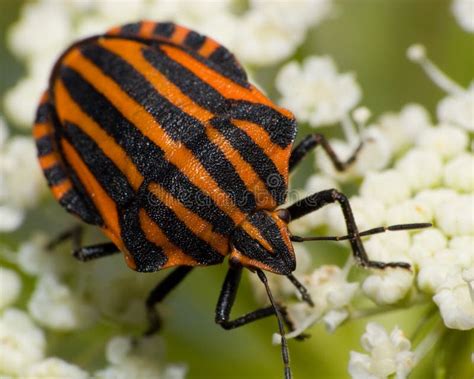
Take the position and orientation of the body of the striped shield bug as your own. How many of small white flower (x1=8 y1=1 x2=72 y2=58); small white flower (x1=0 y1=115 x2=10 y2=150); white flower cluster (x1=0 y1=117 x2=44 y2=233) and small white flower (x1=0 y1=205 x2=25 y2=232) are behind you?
4

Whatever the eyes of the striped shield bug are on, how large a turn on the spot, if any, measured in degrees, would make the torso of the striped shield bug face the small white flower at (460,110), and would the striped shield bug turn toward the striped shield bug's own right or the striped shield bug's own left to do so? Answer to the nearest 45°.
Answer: approximately 45° to the striped shield bug's own left

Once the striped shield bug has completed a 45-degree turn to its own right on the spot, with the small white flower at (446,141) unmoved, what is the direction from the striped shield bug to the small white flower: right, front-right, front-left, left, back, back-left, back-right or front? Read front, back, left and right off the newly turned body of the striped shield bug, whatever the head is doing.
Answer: left

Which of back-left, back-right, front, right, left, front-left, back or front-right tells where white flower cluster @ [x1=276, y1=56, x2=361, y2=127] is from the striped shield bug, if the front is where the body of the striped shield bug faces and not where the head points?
left

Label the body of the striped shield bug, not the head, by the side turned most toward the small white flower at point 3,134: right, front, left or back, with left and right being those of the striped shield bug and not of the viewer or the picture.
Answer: back

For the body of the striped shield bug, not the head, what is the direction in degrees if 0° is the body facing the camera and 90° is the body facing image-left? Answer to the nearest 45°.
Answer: approximately 315°

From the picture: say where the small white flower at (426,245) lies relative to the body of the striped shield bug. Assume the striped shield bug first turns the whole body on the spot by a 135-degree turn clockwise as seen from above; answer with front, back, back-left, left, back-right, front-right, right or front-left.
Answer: back

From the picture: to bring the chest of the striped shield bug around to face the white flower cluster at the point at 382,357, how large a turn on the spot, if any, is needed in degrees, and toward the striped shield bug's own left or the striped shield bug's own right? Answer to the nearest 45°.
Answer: approximately 45° to the striped shield bug's own left

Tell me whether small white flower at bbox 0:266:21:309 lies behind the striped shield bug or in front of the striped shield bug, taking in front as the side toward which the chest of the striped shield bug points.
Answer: behind
